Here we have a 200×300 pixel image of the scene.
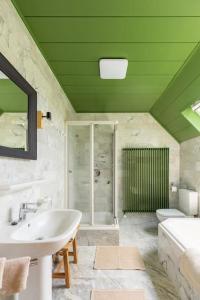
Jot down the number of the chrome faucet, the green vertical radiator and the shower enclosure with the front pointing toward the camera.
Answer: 2

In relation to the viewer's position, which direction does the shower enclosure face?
facing the viewer

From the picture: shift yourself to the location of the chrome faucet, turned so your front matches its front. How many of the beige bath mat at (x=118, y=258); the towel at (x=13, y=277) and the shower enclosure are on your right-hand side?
1

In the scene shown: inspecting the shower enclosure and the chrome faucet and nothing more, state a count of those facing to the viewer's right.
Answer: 1

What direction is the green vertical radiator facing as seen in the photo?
toward the camera

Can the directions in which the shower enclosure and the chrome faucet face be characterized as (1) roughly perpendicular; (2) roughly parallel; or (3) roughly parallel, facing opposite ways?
roughly perpendicular

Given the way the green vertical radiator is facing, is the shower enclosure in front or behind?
in front

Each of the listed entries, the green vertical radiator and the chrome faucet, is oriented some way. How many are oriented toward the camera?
1

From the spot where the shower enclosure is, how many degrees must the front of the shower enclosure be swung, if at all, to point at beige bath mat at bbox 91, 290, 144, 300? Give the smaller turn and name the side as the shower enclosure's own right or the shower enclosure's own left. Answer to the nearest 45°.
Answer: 0° — it already faces it
